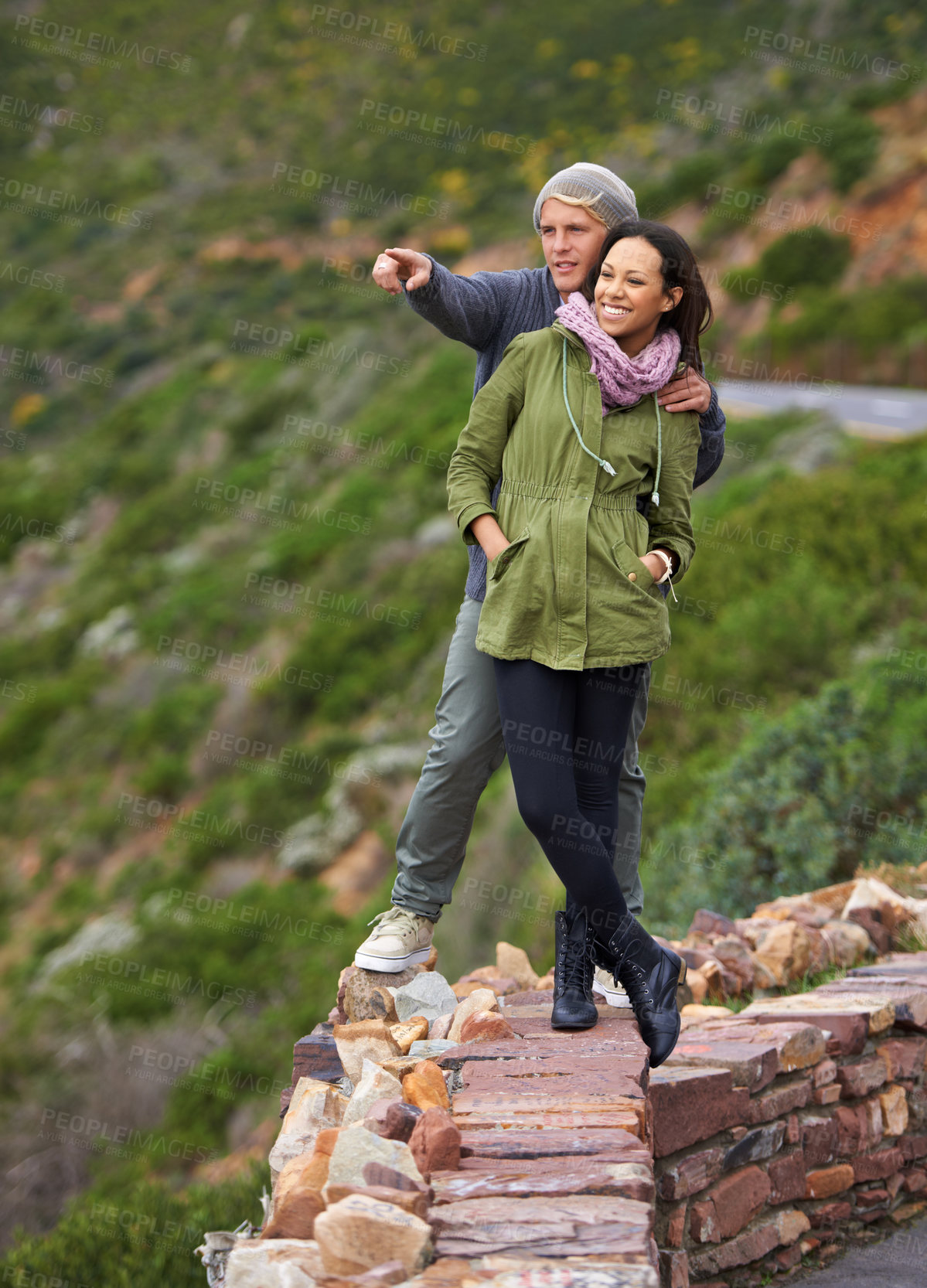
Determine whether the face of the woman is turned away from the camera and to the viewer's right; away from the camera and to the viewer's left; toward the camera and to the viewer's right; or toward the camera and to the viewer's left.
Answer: toward the camera and to the viewer's left

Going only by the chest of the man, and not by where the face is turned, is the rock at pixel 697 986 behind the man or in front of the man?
behind

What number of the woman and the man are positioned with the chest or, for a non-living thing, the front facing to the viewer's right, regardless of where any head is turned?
0

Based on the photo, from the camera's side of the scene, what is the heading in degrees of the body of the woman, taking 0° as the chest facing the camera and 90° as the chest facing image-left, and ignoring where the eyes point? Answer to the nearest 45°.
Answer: approximately 0°

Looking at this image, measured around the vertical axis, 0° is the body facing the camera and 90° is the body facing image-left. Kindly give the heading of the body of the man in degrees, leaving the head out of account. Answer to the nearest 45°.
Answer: approximately 45°
